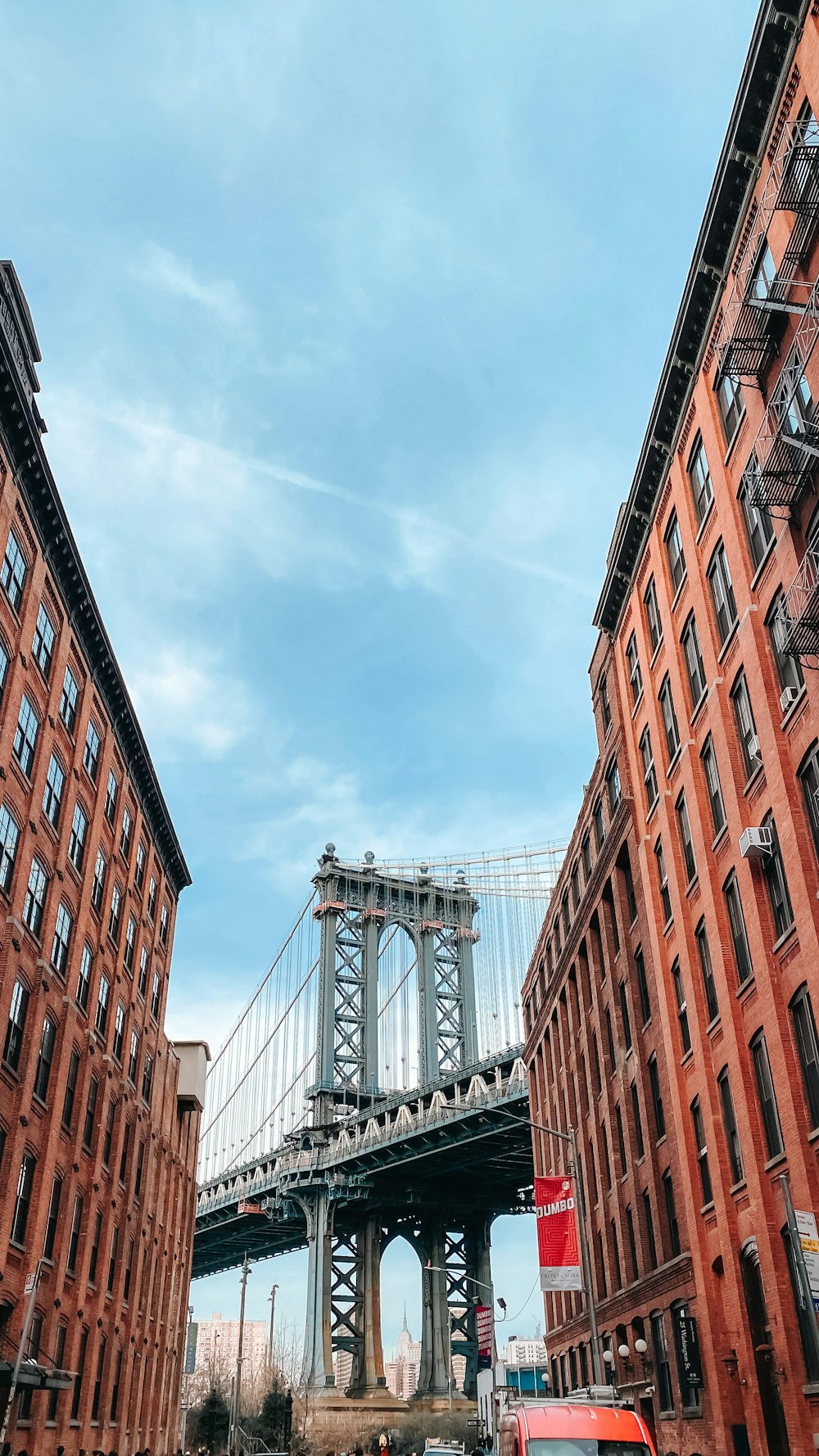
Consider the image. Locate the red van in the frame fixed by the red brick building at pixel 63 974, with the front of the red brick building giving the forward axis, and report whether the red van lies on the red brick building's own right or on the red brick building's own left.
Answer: on the red brick building's own right

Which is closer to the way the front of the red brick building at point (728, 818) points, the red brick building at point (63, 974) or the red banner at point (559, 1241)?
the red brick building

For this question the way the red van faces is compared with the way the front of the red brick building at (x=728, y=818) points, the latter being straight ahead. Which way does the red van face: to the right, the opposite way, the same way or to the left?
to the left

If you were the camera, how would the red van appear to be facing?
facing the viewer

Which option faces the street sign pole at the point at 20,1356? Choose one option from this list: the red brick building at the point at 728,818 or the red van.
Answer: the red brick building

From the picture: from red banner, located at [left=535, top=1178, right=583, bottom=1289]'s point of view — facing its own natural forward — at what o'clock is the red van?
The red van is roughly at 12 o'clock from the red banner.

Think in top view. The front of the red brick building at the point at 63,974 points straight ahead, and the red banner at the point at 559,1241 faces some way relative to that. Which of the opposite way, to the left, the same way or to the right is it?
to the right

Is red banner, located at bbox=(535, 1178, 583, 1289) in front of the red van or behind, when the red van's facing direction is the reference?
behind

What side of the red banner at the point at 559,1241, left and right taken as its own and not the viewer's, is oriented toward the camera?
front

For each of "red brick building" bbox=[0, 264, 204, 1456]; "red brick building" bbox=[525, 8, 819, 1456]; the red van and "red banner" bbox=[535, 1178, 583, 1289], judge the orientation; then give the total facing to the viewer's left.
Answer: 1

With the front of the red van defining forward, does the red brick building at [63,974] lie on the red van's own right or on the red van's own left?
on the red van's own right

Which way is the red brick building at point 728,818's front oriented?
to the viewer's left

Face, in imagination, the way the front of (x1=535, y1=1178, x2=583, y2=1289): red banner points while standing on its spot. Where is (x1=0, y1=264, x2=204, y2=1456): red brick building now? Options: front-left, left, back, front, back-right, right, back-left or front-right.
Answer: right

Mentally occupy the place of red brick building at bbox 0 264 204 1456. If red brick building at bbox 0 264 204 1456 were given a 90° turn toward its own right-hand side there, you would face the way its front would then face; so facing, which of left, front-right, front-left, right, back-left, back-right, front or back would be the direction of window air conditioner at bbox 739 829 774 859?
front-left

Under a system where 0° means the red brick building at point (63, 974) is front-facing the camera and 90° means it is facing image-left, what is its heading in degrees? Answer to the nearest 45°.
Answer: approximately 270°

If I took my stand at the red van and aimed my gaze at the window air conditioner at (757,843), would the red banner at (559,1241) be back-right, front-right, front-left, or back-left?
front-left
